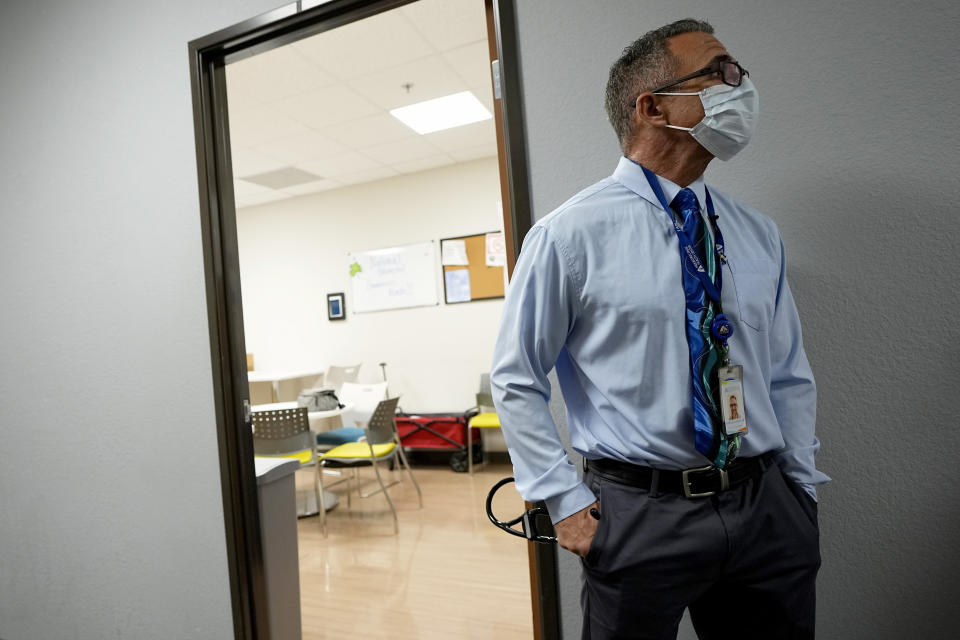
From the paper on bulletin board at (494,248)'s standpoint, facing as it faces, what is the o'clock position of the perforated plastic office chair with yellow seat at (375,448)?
The perforated plastic office chair with yellow seat is roughly at 1 o'clock from the paper on bulletin board.

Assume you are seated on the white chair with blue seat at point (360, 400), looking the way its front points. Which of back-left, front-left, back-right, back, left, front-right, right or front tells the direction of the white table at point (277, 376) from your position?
right

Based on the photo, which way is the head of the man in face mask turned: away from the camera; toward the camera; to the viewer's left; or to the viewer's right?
to the viewer's right

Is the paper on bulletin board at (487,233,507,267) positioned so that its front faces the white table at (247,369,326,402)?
no

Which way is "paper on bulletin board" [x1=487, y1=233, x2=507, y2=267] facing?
toward the camera

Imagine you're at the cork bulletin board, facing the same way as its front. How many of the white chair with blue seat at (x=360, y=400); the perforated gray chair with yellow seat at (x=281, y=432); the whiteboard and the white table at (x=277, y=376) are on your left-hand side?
0

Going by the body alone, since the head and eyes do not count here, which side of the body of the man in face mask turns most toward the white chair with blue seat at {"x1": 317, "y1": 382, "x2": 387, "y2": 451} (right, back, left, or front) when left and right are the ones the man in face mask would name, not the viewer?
back

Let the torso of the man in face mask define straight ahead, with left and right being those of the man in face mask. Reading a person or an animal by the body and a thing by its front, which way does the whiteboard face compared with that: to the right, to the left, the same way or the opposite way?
the same way

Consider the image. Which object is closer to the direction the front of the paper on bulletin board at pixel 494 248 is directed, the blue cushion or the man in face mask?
the man in face mask

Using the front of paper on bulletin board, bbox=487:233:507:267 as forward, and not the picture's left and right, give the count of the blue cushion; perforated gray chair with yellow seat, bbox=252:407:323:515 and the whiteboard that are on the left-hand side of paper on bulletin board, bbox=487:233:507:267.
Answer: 0

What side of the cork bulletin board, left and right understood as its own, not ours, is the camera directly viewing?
front

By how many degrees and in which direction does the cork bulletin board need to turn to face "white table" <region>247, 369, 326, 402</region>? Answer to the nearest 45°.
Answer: approximately 90° to its right

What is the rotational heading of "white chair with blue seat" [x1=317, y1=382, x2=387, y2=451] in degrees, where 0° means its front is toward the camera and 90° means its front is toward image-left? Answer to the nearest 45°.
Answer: approximately 45°
